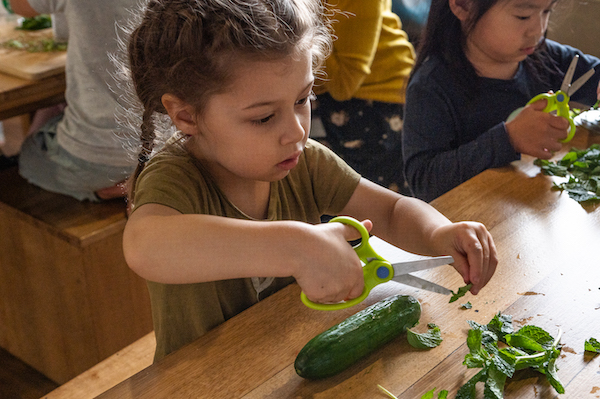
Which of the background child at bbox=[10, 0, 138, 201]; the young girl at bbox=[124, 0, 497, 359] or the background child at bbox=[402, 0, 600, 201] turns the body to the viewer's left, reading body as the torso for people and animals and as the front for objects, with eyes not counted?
the background child at bbox=[10, 0, 138, 201]

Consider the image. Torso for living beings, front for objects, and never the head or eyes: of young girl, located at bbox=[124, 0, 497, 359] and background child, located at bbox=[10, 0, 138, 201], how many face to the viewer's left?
1

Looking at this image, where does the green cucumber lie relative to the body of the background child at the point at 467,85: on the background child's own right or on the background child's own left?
on the background child's own right

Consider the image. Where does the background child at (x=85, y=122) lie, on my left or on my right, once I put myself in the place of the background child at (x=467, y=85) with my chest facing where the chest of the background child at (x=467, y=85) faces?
on my right

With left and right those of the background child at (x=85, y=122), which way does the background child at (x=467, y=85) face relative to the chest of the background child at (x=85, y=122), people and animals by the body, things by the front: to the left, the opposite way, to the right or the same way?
the opposite way

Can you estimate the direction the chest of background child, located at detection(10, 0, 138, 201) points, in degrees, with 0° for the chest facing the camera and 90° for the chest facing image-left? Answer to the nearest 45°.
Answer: approximately 90°
